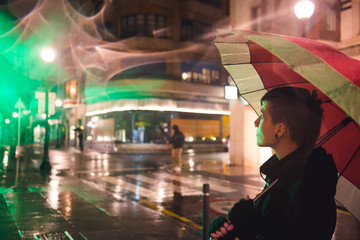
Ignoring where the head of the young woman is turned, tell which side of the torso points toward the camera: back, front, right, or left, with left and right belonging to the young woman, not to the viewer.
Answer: left

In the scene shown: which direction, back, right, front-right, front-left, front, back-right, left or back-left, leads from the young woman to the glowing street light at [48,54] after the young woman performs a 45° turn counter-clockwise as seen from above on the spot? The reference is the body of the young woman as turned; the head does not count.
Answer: right

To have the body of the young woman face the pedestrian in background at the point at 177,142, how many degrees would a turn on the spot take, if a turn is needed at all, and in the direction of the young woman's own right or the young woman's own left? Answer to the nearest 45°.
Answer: approximately 90° to the young woman's own right
